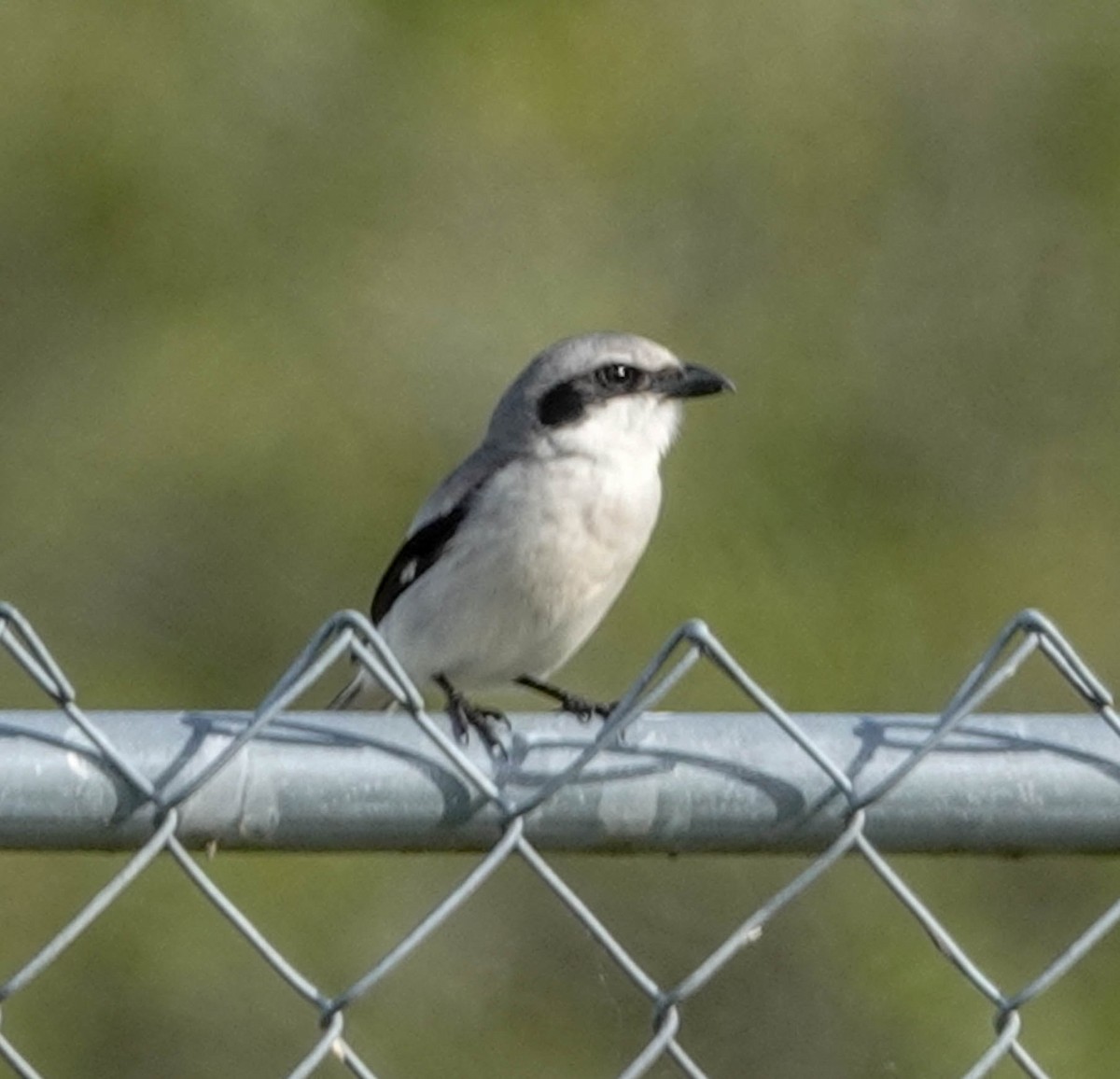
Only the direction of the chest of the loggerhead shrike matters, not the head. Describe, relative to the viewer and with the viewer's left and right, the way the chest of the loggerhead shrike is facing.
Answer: facing the viewer and to the right of the viewer
